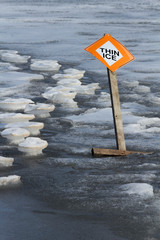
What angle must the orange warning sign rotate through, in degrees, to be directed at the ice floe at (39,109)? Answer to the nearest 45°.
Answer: approximately 135° to its right

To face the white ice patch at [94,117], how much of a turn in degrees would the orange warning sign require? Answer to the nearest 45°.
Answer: approximately 180°

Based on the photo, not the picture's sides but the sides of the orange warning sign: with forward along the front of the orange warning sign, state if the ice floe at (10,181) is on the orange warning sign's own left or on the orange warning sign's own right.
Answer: on the orange warning sign's own right

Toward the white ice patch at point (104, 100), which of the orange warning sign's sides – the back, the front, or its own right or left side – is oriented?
back

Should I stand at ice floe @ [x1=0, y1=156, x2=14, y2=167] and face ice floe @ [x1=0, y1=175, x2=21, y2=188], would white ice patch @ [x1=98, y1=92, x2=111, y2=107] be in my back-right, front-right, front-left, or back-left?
back-left

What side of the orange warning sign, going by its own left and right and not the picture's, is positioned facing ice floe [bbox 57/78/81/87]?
back

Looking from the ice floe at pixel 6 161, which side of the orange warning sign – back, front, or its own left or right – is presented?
right

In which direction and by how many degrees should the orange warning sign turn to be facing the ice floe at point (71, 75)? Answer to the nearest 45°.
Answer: approximately 180°

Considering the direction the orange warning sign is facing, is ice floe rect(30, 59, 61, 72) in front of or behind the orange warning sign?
behind

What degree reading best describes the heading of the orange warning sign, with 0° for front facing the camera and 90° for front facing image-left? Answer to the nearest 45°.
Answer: approximately 0°

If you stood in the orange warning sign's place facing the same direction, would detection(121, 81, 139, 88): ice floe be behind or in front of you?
behind
